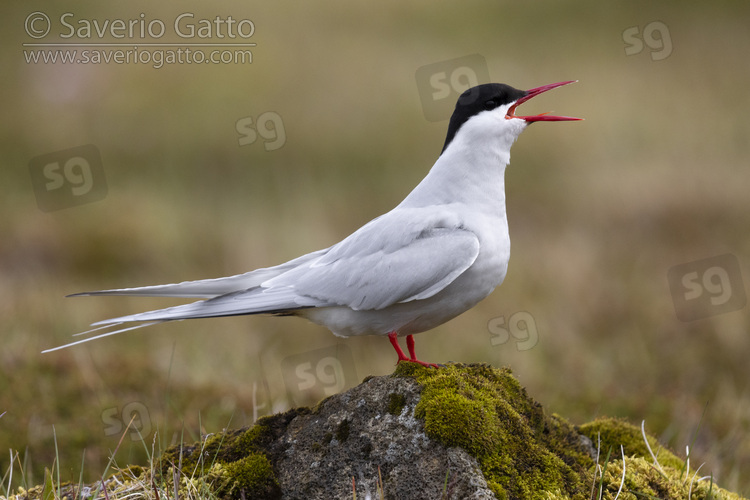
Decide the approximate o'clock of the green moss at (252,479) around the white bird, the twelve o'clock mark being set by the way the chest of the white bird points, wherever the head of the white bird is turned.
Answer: The green moss is roughly at 5 o'clock from the white bird.

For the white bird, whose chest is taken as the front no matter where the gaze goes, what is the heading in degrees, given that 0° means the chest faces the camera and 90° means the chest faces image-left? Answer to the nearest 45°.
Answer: approximately 270°
